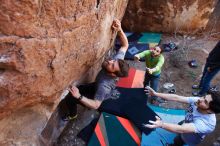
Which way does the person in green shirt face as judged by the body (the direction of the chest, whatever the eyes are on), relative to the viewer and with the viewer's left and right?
facing the viewer and to the left of the viewer
